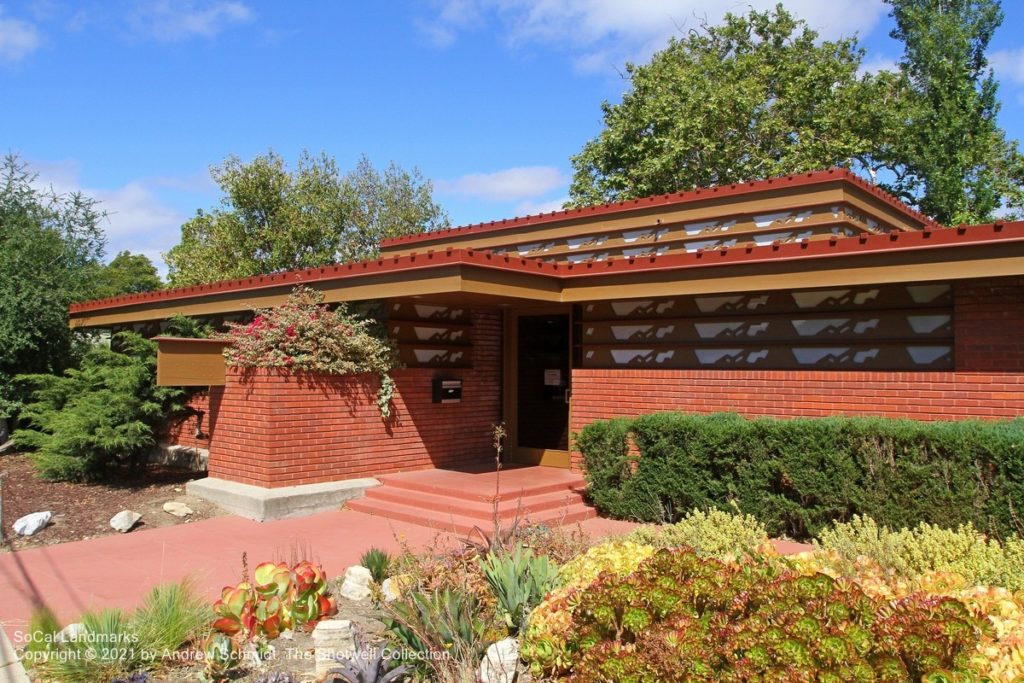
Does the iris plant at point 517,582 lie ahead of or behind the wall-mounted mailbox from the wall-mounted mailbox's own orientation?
ahead

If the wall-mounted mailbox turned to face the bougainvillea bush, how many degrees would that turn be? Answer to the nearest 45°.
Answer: approximately 90° to its right

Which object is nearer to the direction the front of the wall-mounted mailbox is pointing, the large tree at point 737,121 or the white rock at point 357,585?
the white rock

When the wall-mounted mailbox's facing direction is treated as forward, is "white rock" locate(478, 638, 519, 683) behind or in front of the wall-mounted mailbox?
in front

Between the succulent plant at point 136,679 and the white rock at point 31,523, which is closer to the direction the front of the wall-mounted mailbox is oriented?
the succulent plant

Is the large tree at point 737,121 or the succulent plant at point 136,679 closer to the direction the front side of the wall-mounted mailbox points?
the succulent plant

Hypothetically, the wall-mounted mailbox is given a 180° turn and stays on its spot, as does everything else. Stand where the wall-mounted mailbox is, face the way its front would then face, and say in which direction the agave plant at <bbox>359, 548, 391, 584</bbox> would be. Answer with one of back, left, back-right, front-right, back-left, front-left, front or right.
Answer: back-left

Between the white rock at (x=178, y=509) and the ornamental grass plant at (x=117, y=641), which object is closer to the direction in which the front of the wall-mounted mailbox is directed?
the ornamental grass plant

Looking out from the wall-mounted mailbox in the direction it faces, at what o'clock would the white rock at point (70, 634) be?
The white rock is roughly at 2 o'clock from the wall-mounted mailbox.

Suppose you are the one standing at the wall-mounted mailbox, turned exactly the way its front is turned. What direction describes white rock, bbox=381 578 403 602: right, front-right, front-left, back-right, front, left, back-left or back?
front-right

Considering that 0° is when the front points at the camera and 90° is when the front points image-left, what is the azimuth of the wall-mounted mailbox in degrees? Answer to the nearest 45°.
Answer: approximately 315°

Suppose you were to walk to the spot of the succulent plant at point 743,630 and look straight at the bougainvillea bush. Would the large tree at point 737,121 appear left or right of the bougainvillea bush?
right

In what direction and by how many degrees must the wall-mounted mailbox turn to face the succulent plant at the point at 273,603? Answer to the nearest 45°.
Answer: approximately 45° to its right
